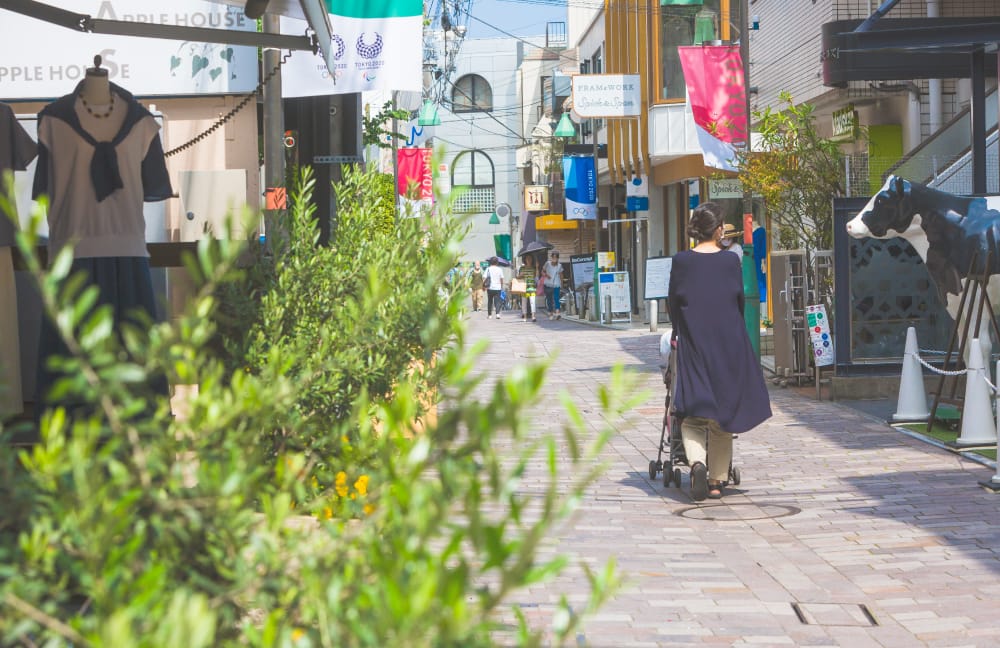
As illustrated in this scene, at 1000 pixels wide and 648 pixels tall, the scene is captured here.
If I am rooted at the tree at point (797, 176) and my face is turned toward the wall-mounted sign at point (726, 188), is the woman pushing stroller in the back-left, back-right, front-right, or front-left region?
back-left

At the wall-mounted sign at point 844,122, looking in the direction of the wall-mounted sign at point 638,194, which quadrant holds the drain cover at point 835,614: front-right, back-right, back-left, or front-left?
back-left

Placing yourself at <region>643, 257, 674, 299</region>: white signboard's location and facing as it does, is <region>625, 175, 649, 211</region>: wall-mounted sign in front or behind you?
behind

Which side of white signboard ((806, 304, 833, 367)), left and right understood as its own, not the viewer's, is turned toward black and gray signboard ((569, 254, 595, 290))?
back

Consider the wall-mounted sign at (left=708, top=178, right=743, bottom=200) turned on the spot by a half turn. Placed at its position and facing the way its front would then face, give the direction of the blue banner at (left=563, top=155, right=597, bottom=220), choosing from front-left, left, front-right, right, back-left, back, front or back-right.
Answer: front

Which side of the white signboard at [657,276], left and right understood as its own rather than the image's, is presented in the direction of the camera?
front

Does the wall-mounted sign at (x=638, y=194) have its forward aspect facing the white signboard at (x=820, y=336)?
yes

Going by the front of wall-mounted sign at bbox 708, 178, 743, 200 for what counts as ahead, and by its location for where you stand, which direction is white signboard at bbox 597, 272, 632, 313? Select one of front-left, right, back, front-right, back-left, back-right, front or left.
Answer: back

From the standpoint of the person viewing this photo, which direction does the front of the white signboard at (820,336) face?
facing the viewer

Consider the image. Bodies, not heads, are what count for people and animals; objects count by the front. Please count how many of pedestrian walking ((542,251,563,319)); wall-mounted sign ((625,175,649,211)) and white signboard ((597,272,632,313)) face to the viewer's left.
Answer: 0

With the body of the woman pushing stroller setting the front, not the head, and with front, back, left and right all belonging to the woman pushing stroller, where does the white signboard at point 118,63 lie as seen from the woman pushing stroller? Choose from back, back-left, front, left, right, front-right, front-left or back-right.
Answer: left

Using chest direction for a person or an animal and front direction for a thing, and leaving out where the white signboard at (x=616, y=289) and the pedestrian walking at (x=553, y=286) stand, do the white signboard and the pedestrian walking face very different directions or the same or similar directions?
same or similar directions

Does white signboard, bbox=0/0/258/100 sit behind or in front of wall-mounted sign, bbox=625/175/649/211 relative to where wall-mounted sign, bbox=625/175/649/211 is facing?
in front

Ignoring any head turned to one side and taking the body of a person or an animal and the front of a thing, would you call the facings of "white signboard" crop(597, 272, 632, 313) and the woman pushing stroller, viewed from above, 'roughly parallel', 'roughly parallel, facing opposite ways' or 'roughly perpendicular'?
roughly parallel, facing opposite ways

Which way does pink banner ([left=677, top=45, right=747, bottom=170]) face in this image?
toward the camera

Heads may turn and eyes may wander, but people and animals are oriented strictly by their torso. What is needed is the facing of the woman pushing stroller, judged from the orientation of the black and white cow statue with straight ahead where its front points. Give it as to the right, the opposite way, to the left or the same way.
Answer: to the right

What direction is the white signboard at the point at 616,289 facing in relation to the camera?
toward the camera

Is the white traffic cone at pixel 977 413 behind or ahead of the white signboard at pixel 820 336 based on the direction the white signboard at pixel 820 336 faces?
ahead

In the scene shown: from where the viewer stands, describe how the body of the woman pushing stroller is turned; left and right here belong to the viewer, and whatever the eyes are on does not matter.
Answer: facing away from the viewer
